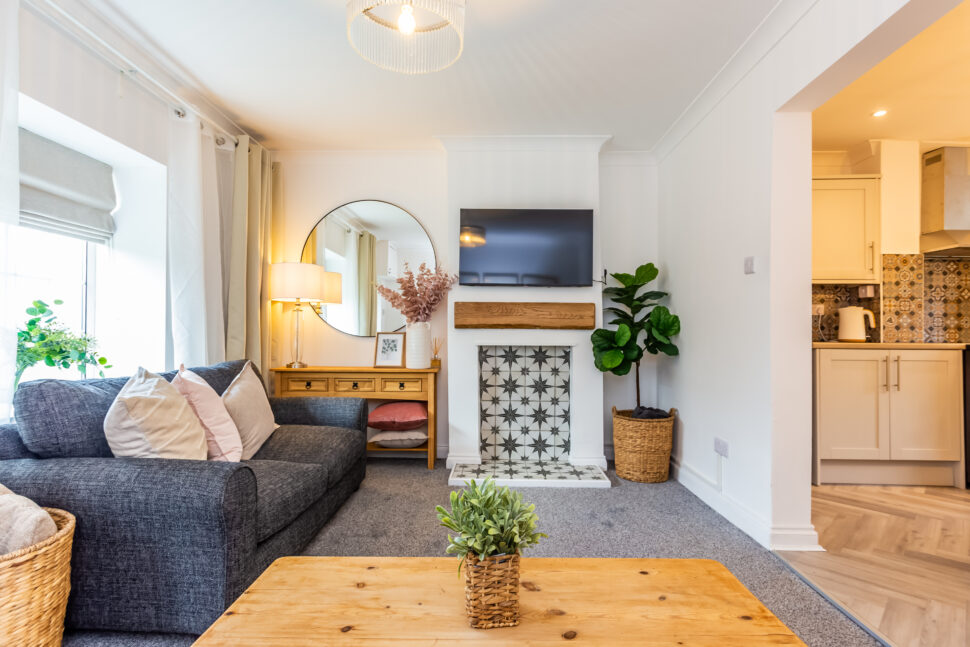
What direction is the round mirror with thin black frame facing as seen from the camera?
toward the camera

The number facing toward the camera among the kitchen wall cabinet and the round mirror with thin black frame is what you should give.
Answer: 2

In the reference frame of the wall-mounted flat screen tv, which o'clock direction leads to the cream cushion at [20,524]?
The cream cushion is roughly at 1 o'clock from the wall-mounted flat screen tv.

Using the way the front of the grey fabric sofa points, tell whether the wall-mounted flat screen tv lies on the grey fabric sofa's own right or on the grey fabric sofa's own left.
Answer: on the grey fabric sofa's own left

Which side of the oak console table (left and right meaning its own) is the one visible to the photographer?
front

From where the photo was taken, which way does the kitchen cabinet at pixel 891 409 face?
toward the camera

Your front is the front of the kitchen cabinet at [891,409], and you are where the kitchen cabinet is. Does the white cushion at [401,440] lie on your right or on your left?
on your right

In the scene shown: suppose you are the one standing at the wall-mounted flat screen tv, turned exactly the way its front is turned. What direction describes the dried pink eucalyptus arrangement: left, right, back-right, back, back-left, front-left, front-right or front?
right

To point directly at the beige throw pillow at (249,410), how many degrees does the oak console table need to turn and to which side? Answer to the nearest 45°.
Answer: approximately 45° to its right

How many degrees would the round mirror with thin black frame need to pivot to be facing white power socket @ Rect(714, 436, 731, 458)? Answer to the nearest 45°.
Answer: approximately 45° to its left

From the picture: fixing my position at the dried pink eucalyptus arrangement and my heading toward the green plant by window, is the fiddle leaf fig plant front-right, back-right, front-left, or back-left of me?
back-left

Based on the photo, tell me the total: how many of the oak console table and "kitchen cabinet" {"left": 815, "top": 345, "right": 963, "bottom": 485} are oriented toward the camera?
2

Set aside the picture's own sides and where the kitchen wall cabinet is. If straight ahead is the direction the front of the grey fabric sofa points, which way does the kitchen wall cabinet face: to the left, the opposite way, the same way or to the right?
to the right
